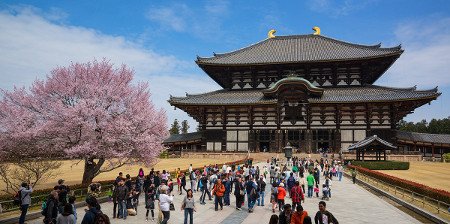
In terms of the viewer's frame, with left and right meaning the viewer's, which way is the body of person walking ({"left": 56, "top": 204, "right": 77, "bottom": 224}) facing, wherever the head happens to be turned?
facing away from the viewer

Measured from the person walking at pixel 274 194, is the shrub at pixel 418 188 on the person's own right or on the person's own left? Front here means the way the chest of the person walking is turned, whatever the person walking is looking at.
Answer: on the person's own right

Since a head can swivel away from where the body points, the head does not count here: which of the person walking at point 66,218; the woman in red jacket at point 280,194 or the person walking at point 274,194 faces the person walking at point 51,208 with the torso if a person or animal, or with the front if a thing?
the person walking at point 66,218

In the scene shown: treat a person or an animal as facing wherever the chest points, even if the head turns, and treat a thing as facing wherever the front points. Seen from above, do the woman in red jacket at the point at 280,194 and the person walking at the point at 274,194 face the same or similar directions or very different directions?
same or similar directions

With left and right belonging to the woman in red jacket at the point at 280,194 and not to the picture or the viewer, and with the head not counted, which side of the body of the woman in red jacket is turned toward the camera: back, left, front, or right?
back

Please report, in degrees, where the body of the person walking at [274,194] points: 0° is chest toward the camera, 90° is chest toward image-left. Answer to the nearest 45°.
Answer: approximately 180°

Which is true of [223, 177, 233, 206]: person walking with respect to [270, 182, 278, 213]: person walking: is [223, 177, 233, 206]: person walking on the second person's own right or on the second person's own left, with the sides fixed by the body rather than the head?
on the second person's own left

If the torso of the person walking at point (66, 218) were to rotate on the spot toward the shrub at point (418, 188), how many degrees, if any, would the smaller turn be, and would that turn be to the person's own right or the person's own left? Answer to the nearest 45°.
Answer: approximately 90° to the person's own right
